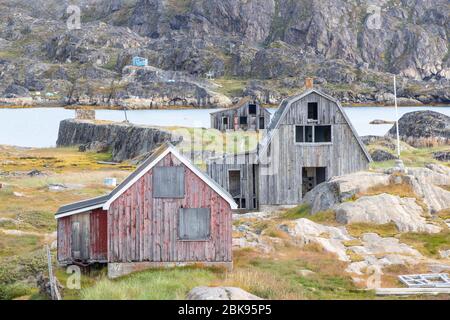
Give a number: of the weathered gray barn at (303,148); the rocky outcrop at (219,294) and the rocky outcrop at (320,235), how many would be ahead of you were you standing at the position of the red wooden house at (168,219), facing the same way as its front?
1

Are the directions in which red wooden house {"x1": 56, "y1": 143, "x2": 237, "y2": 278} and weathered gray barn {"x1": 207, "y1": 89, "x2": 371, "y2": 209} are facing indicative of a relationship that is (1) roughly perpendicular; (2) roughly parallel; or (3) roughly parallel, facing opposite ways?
roughly parallel

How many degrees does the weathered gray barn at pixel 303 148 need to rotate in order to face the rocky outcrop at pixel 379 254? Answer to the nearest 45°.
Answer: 0° — it already faces it

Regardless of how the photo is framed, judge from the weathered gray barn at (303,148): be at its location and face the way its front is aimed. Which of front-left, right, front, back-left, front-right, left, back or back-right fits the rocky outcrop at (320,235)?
front

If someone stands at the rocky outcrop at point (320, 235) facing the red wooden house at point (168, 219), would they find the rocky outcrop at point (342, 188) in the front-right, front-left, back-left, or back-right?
back-right

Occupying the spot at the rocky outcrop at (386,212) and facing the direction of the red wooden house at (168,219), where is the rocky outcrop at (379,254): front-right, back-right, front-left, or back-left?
front-left

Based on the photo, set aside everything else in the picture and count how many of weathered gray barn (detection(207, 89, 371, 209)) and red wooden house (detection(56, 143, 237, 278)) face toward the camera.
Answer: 2

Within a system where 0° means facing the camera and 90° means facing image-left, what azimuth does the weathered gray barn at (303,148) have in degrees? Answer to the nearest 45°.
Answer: approximately 0°

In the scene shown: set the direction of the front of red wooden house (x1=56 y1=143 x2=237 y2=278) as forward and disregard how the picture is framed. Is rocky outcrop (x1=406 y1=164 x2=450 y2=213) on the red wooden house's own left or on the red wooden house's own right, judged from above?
on the red wooden house's own left

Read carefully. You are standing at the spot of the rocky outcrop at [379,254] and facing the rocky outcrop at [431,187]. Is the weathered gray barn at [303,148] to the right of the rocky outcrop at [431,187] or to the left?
left

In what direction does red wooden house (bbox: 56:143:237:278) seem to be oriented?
toward the camera

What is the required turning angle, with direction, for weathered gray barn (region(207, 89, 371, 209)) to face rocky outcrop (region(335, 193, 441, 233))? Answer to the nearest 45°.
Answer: approximately 45° to its left

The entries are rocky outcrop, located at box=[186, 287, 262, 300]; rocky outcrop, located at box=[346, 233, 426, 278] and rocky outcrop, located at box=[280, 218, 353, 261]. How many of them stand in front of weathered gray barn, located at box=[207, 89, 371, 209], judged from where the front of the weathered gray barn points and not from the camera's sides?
3

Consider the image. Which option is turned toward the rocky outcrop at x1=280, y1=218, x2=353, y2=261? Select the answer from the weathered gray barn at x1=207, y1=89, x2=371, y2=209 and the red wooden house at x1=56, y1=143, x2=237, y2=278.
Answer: the weathered gray barn

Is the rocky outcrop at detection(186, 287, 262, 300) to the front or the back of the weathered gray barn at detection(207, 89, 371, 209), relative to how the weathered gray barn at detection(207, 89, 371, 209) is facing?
to the front

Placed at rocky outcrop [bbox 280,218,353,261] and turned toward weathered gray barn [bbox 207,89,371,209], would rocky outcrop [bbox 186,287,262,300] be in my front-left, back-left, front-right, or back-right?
back-left
